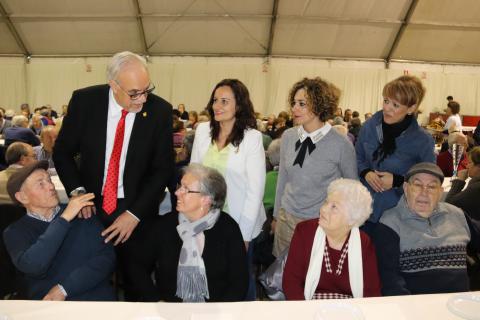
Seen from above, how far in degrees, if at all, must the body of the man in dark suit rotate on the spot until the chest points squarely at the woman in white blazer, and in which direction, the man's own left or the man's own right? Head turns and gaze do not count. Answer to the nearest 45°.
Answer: approximately 90° to the man's own left

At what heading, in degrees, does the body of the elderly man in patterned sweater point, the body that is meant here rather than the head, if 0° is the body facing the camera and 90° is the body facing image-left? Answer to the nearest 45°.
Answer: approximately 0°

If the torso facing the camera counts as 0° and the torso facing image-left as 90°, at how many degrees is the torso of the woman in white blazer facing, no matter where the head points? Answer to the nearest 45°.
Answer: approximately 45°

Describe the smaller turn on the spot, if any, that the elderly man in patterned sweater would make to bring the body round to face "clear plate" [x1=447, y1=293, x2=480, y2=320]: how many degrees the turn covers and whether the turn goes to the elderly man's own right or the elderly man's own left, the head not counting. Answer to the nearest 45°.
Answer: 0° — they already face it

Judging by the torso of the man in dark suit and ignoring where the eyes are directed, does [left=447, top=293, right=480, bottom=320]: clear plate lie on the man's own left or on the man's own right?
on the man's own left

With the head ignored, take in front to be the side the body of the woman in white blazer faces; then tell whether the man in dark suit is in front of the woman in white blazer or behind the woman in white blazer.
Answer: in front

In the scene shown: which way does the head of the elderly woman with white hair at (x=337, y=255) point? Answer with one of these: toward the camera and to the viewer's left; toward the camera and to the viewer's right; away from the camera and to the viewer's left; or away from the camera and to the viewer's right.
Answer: toward the camera and to the viewer's left

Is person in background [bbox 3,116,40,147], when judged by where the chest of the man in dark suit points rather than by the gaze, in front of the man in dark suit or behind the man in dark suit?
behind

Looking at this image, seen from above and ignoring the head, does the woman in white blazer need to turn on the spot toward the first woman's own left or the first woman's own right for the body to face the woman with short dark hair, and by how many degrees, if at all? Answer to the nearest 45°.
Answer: approximately 135° to the first woman's own left

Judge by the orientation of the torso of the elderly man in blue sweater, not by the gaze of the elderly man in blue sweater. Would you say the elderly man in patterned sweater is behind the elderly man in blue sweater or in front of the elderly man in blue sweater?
in front
